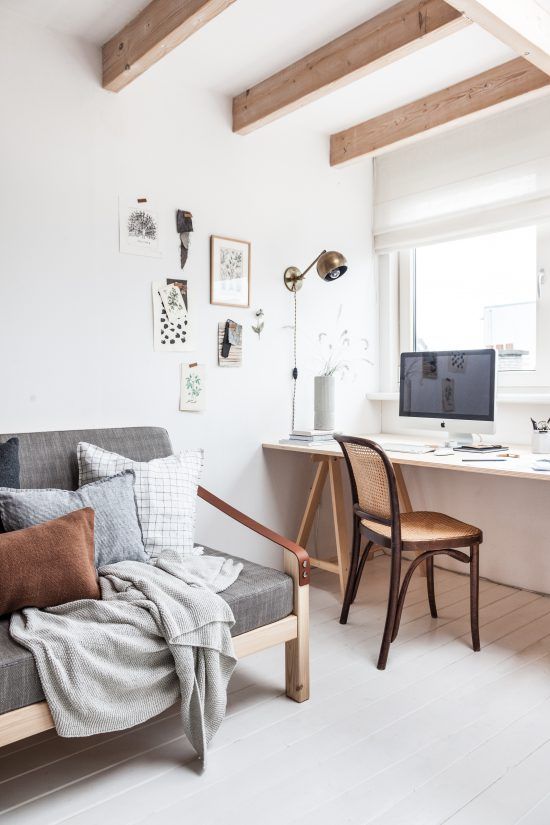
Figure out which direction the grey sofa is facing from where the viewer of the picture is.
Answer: facing the viewer and to the right of the viewer

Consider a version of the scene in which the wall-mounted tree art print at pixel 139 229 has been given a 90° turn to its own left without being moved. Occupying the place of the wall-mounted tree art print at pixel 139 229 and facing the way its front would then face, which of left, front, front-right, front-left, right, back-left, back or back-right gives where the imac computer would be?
front-right

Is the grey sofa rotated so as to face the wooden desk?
no

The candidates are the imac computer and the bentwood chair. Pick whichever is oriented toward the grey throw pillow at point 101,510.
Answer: the imac computer

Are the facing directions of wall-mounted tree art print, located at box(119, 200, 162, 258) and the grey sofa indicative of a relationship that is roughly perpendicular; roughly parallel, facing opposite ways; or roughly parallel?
roughly parallel

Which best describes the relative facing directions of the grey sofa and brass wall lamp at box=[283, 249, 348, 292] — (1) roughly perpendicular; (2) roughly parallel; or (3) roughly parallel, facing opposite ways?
roughly parallel

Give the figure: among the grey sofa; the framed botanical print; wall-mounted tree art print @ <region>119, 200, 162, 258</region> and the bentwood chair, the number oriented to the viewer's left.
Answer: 0

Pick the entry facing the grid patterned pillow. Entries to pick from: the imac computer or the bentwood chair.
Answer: the imac computer

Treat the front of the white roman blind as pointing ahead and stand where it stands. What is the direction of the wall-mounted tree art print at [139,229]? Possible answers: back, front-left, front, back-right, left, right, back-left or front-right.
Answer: front

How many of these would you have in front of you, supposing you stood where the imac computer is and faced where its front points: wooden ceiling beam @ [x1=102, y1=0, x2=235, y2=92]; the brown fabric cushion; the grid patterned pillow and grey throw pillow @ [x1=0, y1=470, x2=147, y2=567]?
4

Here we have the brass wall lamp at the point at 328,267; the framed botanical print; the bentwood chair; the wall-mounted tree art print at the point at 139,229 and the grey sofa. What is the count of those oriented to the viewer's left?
0

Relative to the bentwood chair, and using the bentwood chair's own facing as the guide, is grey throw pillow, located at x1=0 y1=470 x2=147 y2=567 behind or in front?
behind

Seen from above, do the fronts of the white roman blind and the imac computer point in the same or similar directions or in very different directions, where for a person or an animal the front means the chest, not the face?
same or similar directions

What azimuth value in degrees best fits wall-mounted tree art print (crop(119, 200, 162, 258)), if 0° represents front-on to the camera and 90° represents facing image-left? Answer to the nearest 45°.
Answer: approximately 315°
